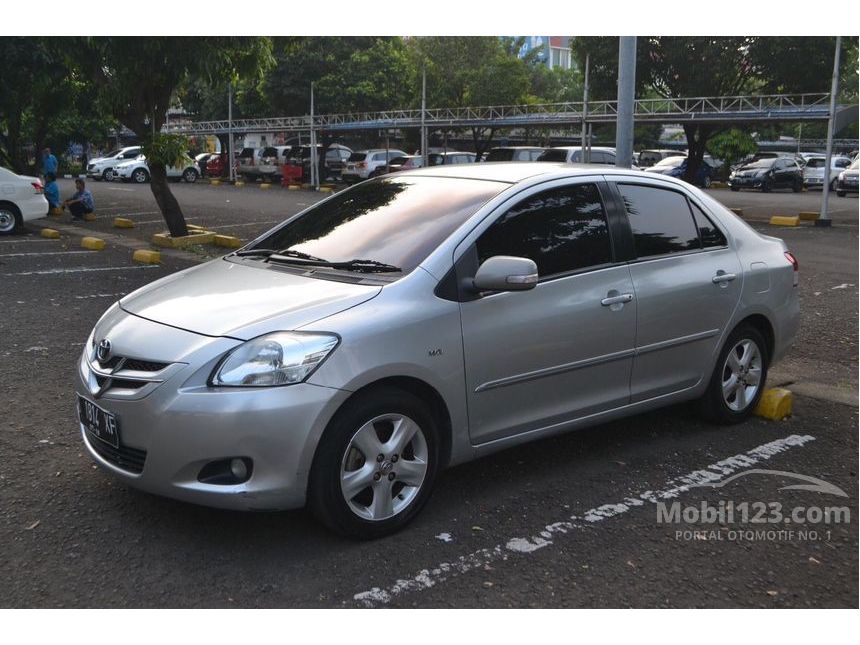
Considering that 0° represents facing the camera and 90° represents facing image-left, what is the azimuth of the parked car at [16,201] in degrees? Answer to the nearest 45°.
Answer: approximately 90°

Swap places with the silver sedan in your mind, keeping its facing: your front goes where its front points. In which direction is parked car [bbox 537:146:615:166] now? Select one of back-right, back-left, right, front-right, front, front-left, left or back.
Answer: back-right

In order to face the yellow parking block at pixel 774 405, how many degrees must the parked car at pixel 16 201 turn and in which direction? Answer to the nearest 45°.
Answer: approximately 90° to its left

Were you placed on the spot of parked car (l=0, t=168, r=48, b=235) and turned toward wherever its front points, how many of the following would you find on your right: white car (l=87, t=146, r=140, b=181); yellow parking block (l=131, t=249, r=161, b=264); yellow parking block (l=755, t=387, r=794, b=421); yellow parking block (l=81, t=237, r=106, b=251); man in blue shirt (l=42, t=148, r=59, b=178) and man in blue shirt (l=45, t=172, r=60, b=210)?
3

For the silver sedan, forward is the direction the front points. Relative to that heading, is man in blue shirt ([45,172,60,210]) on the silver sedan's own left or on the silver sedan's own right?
on the silver sedan's own right
